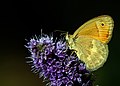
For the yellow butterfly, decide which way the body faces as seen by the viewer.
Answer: to the viewer's left
